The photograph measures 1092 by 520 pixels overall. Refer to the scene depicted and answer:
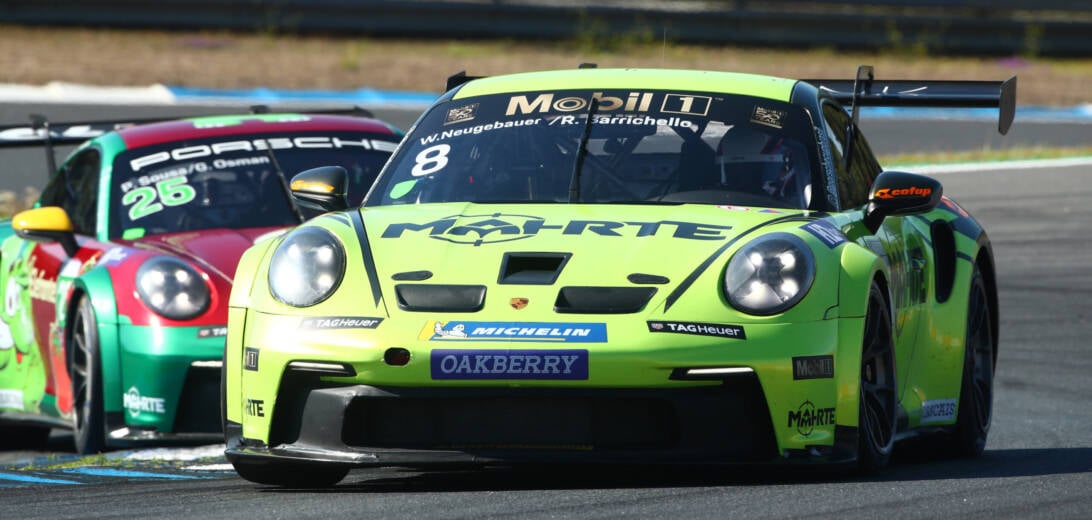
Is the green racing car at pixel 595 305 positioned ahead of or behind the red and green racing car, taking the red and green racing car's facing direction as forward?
ahead

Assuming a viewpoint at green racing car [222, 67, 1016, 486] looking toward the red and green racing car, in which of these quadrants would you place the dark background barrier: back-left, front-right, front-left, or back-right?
front-right

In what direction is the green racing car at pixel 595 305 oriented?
toward the camera

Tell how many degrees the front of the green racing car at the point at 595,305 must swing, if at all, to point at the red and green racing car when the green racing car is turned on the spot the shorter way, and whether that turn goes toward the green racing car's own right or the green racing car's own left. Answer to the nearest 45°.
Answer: approximately 135° to the green racing car's own right

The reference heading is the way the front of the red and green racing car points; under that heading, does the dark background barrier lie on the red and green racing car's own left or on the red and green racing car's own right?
on the red and green racing car's own left

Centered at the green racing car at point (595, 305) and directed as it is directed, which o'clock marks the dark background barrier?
The dark background barrier is roughly at 6 o'clock from the green racing car.

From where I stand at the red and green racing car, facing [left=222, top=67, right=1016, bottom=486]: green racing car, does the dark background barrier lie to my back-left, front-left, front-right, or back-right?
back-left

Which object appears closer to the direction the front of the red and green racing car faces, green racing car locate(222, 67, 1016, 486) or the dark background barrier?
the green racing car

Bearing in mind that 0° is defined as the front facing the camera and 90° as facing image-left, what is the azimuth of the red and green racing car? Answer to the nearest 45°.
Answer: approximately 315°

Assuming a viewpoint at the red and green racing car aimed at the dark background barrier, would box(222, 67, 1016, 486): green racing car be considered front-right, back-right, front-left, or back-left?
back-right
